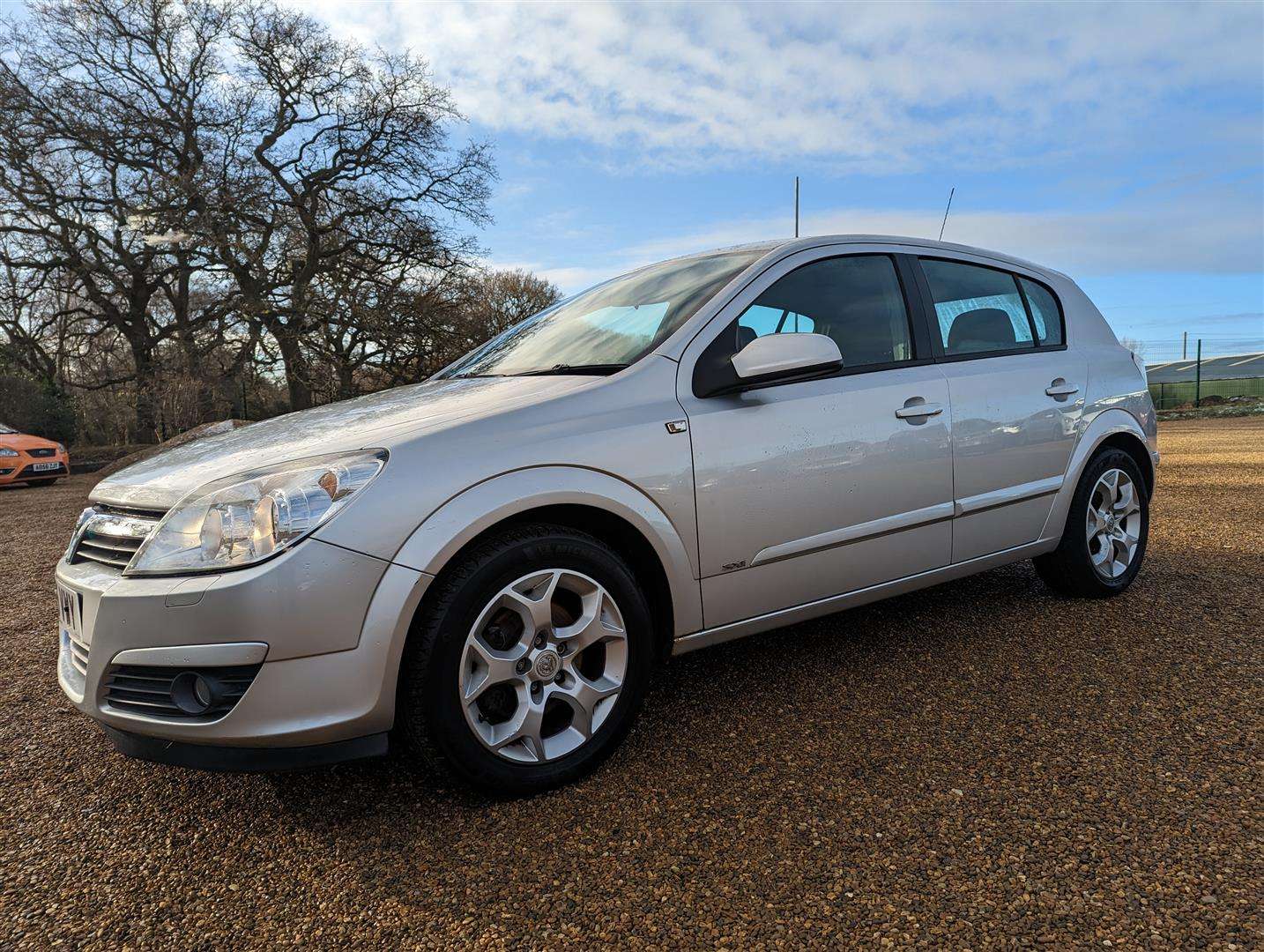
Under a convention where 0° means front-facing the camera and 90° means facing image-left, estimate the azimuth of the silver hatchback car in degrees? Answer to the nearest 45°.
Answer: approximately 45°

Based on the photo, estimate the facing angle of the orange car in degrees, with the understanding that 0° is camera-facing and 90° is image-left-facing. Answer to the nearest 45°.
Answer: approximately 315°

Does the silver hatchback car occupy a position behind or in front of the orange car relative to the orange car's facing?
in front

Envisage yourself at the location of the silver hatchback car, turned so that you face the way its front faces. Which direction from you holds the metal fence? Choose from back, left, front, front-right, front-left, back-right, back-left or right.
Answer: back

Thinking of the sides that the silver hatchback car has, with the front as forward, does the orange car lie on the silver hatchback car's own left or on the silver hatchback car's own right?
on the silver hatchback car's own right

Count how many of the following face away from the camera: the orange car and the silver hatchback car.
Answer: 0
